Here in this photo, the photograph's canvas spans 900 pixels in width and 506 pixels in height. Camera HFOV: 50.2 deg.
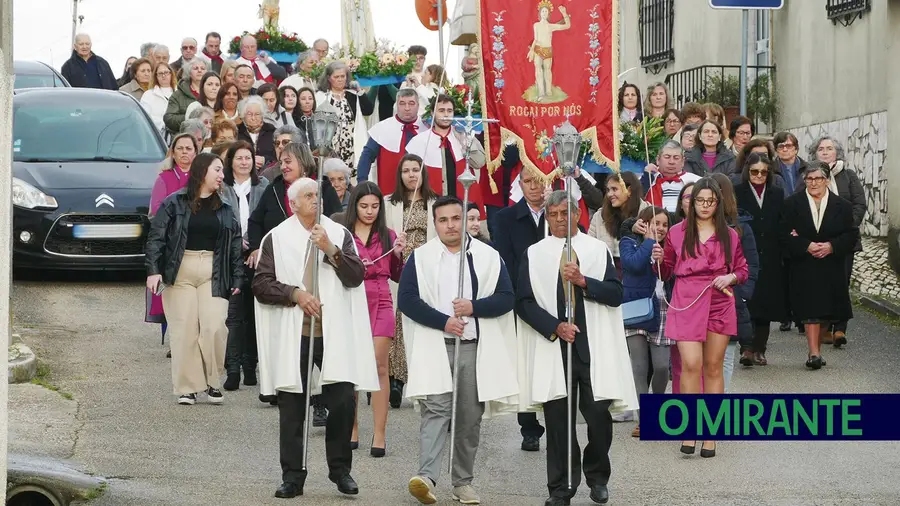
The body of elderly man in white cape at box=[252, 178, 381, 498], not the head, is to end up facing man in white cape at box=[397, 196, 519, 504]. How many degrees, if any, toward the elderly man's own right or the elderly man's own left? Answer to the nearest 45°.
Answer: approximately 90° to the elderly man's own left

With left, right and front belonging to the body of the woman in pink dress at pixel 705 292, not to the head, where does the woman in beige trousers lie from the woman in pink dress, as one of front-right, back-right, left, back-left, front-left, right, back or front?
right

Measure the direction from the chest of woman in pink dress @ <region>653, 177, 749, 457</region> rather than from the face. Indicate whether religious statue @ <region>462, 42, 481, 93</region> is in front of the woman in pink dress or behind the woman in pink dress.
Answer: behind

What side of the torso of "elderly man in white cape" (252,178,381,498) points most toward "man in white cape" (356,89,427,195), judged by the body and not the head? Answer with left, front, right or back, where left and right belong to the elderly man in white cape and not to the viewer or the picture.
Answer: back

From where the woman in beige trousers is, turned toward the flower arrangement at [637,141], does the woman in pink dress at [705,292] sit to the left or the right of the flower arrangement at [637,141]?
right

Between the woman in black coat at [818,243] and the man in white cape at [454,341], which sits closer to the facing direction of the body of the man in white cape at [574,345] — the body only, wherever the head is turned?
the man in white cape

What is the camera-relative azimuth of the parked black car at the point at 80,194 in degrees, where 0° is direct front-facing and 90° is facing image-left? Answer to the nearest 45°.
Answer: approximately 0°
